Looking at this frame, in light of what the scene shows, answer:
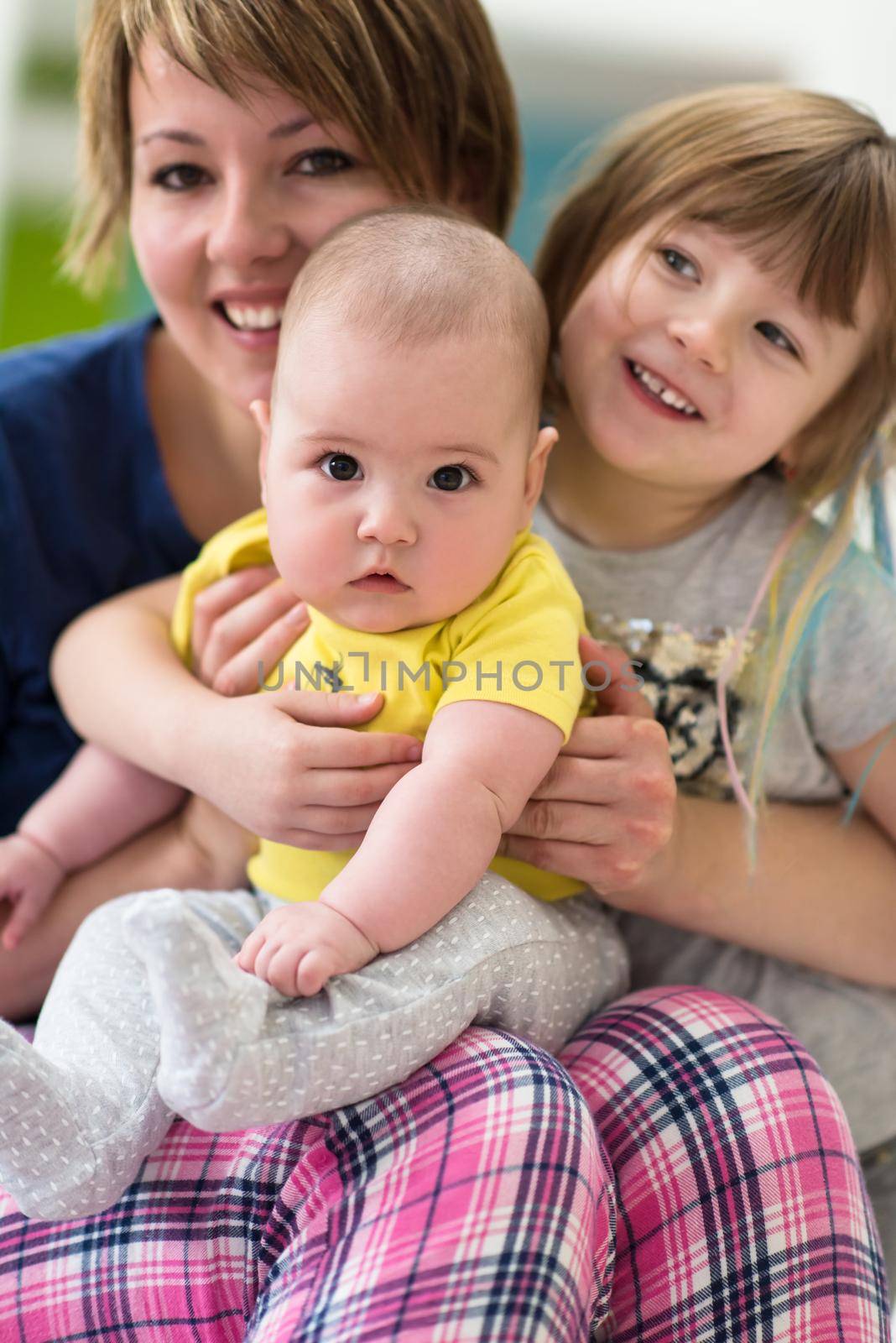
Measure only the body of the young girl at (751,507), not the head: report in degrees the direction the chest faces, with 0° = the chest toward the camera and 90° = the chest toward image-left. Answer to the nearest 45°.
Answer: approximately 45°
